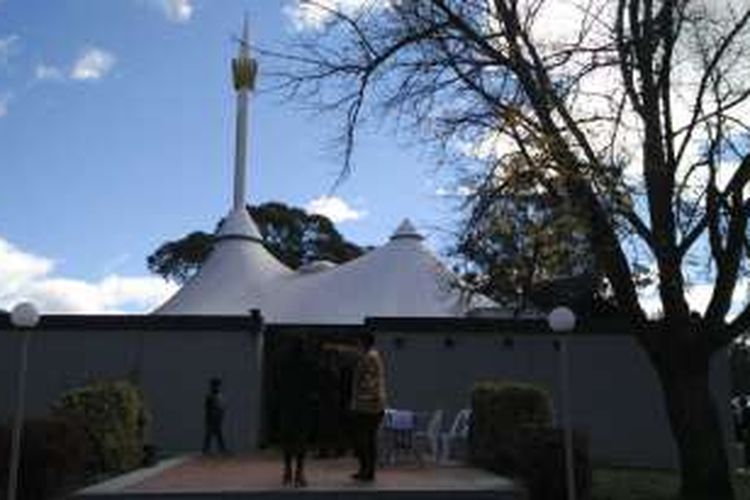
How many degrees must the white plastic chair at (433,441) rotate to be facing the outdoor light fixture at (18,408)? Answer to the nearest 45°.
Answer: approximately 45° to its left

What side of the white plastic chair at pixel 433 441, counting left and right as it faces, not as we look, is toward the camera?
left

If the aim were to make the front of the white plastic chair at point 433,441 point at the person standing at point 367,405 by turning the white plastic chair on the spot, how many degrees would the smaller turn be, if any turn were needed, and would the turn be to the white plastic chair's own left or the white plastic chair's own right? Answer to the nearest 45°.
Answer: approximately 90° to the white plastic chair's own left

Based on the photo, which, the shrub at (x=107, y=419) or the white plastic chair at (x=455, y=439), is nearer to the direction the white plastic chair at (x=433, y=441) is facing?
the shrub

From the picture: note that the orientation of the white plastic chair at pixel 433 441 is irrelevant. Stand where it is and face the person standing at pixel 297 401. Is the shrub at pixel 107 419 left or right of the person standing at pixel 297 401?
right

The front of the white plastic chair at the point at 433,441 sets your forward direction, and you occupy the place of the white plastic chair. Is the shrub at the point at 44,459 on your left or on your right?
on your left

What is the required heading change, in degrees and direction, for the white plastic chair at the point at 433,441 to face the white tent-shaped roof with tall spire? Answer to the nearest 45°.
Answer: approximately 90° to its right

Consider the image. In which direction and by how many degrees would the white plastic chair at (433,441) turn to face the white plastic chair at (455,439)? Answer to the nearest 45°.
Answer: approximately 180°
